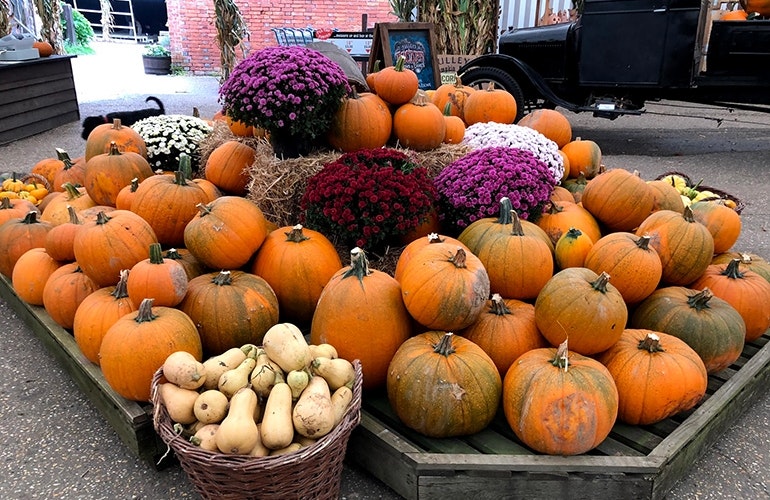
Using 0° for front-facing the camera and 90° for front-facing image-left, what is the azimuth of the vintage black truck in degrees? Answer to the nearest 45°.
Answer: approximately 90°

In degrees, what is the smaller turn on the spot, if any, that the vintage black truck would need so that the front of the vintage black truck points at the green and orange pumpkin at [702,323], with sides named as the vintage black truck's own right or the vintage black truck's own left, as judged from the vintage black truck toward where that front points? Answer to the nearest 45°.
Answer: approximately 90° to the vintage black truck's own left

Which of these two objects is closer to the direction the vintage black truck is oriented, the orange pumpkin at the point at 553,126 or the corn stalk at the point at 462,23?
the corn stalk

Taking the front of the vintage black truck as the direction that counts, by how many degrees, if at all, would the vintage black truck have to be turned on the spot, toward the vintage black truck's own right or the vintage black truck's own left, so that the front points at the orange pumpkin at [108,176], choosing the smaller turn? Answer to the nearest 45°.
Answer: approximately 45° to the vintage black truck's own left

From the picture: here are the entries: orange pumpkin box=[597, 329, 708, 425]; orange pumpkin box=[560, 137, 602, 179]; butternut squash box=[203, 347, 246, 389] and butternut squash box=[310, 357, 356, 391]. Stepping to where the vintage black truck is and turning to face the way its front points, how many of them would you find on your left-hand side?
4

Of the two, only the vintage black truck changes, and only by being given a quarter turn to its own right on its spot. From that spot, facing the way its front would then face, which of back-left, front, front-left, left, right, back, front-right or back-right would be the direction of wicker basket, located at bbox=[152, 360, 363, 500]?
back

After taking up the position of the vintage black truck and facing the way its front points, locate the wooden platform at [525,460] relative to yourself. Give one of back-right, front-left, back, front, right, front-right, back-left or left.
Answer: left

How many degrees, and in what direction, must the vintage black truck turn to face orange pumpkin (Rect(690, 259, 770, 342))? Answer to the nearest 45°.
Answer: approximately 90° to its left

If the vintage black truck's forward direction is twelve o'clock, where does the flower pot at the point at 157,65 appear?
The flower pot is roughly at 1 o'clock from the vintage black truck.

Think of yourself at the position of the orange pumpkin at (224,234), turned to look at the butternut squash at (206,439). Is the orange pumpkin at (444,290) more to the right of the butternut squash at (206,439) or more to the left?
left

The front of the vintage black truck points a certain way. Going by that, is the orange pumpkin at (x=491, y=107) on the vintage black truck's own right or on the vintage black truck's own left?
on the vintage black truck's own left

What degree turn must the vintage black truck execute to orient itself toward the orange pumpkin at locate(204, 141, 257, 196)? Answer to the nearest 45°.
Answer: approximately 45° to its left

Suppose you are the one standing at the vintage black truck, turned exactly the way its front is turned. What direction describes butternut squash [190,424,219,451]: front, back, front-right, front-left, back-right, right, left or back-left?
left

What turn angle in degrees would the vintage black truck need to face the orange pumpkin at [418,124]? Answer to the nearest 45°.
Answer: approximately 90° to its left

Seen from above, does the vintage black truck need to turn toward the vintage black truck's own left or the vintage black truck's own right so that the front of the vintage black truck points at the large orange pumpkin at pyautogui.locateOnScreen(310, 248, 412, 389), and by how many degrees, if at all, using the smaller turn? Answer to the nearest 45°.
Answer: approximately 90° to the vintage black truck's own left

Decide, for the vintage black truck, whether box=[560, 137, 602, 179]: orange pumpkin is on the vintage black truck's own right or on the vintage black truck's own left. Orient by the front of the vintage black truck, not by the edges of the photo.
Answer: on the vintage black truck's own left
